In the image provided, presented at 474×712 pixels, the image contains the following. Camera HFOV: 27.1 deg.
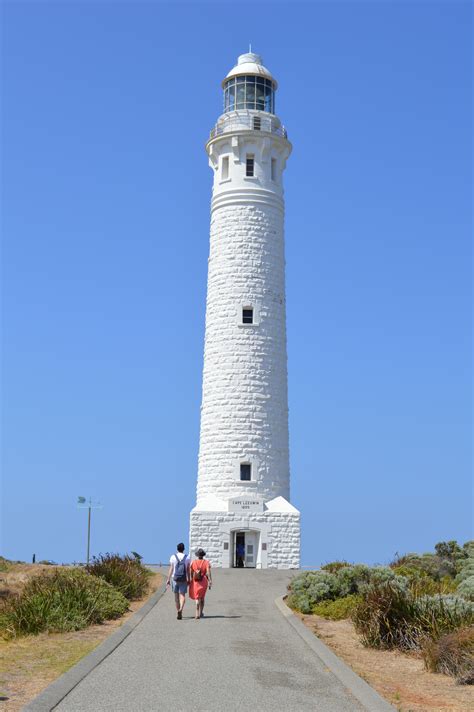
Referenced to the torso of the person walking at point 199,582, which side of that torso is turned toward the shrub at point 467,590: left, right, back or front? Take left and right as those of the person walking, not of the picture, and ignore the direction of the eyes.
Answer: right

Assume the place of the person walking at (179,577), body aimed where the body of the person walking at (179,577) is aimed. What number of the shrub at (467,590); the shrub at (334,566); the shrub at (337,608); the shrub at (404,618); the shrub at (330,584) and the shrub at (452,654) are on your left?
0

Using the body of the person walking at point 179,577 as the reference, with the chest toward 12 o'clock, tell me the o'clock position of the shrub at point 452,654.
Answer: The shrub is roughly at 5 o'clock from the person walking.

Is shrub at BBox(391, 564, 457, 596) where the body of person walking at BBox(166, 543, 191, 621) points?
no

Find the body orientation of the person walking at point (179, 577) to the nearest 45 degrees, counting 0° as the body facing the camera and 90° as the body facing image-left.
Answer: approximately 180°

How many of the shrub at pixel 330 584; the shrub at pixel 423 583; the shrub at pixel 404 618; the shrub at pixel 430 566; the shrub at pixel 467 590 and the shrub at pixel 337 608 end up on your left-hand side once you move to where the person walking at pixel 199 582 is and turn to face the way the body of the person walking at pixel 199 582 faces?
0

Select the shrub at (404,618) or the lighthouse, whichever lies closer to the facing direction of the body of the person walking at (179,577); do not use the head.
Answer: the lighthouse

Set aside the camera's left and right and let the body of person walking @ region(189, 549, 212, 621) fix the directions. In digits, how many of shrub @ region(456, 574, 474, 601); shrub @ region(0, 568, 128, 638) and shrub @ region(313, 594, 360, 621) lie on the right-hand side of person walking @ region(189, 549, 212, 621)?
2

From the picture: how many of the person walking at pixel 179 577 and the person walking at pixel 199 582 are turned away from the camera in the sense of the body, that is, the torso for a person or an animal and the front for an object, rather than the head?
2

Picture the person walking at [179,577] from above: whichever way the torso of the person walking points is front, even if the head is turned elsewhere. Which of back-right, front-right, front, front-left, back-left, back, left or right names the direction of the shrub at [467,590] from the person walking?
right

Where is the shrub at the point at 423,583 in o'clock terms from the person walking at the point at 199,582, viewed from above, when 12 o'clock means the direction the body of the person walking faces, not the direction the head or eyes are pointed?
The shrub is roughly at 2 o'clock from the person walking.

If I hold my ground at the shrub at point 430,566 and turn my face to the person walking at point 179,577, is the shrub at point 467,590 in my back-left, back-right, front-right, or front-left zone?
front-left

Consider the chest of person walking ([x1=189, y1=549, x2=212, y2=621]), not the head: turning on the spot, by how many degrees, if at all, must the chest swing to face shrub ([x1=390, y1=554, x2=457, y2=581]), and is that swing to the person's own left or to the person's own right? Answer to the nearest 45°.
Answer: approximately 45° to the person's own right

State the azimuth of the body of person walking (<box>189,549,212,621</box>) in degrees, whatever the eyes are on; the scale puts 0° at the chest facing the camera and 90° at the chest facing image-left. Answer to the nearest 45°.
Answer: approximately 180°

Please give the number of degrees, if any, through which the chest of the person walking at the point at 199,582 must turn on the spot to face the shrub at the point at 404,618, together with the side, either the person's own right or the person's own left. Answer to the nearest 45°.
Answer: approximately 135° to the person's own right

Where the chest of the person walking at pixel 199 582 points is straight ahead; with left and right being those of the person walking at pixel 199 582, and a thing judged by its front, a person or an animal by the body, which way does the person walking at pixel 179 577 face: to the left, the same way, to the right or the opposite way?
the same way
